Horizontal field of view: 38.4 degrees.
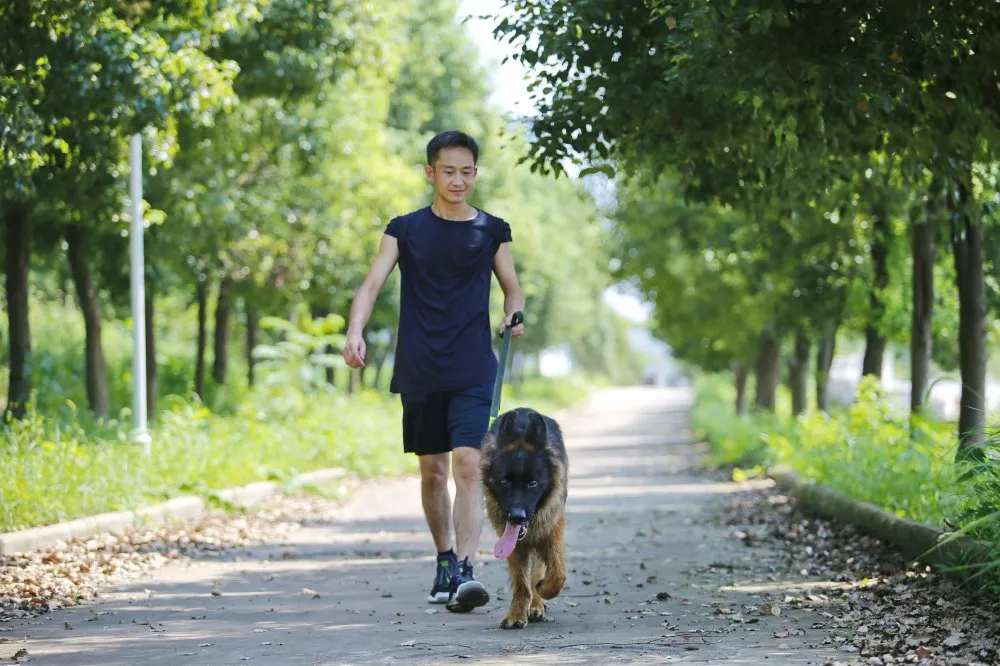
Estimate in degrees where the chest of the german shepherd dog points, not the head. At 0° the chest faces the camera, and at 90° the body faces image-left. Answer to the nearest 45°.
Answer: approximately 0°

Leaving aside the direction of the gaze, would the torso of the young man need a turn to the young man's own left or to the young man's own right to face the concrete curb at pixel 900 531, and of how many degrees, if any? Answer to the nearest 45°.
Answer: approximately 135° to the young man's own left

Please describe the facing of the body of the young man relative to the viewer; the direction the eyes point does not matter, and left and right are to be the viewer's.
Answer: facing the viewer

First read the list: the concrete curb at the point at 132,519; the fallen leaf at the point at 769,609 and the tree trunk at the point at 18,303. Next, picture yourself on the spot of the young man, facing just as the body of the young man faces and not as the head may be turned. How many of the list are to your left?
1

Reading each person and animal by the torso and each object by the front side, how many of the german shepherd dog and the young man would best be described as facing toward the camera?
2

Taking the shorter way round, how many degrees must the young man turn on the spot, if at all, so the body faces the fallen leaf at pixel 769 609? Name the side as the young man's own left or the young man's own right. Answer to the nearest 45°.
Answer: approximately 90° to the young man's own left

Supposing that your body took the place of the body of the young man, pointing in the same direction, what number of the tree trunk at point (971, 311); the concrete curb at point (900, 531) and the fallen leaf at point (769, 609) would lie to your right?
0

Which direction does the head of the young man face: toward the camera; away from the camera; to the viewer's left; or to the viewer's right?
toward the camera

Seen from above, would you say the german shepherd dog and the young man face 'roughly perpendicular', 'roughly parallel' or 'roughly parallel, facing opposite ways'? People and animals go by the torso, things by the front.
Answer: roughly parallel

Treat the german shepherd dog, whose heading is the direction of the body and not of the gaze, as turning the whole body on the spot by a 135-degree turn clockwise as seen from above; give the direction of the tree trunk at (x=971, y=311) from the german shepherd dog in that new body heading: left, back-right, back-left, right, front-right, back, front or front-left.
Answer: right

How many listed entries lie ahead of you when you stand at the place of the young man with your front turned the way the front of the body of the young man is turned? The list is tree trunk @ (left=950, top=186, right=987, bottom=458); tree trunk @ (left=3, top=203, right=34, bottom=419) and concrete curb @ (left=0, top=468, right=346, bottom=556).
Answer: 0

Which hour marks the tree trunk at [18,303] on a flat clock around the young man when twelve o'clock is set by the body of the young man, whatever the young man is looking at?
The tree trunk is roughly at 5 o'clock from the young man.
